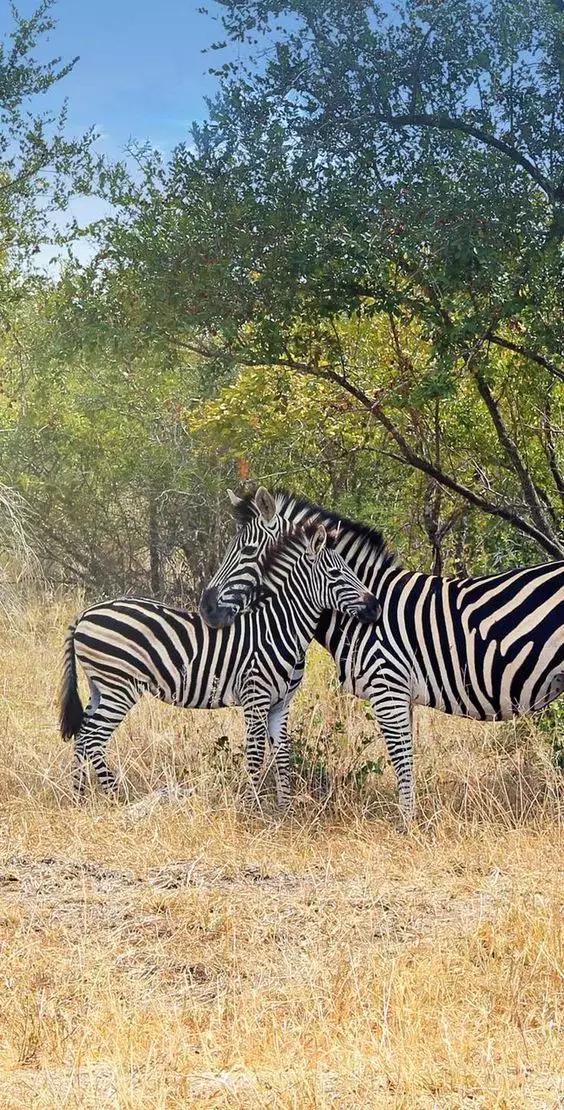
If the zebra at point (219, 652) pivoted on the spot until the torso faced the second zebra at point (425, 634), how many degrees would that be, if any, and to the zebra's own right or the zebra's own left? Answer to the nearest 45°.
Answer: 0° — it already faces it

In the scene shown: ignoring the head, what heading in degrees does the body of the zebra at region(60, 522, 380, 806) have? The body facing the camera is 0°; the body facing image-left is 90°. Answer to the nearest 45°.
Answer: approximately 270°
